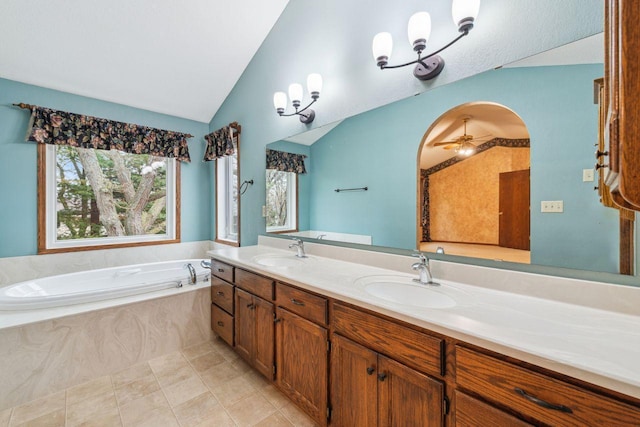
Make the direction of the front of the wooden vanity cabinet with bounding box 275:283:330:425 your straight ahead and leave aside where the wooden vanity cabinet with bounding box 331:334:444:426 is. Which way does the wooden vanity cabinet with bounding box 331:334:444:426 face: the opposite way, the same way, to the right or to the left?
the same way

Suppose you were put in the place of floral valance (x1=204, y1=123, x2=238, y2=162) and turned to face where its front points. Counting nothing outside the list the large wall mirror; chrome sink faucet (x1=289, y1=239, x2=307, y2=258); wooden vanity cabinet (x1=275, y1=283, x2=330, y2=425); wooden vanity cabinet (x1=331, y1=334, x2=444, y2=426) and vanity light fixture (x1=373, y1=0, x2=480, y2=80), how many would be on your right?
0

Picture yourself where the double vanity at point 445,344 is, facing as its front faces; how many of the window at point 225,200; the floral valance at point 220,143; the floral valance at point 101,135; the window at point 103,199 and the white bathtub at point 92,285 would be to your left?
0

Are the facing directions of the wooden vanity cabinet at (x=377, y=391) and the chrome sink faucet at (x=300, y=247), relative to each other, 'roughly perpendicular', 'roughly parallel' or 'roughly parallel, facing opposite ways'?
roughly parallel

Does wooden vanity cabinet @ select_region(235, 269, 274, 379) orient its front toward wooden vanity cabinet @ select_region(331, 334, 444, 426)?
no

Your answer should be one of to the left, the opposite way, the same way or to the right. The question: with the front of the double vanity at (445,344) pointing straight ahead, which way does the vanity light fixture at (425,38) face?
the same way

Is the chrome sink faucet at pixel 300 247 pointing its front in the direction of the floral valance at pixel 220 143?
no

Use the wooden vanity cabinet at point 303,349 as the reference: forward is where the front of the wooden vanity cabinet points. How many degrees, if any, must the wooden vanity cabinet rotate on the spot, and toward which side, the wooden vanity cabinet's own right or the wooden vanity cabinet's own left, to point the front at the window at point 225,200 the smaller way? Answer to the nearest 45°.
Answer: approximately 90° to the wooden vanity cabinet's own right

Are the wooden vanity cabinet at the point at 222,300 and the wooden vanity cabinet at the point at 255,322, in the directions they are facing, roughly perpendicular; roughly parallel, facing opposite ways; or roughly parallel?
roughly parallel

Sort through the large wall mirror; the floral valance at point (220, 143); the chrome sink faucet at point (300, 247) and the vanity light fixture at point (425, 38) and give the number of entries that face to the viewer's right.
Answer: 0

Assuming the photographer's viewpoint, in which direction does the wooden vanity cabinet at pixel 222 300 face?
facing the viewer and to the left of the viewer

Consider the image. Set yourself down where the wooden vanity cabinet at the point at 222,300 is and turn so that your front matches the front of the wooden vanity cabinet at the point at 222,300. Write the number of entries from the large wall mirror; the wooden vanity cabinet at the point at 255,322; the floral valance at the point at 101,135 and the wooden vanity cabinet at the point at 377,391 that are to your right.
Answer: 1

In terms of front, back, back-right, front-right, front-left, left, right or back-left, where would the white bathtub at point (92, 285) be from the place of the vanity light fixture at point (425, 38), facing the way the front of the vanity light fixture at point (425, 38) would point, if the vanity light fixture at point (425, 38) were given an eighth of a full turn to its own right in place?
front

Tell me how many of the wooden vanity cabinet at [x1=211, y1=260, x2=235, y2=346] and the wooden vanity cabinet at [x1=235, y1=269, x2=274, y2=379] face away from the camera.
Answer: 0

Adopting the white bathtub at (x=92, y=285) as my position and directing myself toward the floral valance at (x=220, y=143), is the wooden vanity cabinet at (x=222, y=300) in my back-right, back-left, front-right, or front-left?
front-right

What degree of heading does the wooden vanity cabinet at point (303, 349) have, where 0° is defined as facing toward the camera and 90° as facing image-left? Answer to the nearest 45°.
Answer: approximately 45°

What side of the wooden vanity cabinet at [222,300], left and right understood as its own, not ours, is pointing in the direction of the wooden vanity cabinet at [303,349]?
left
